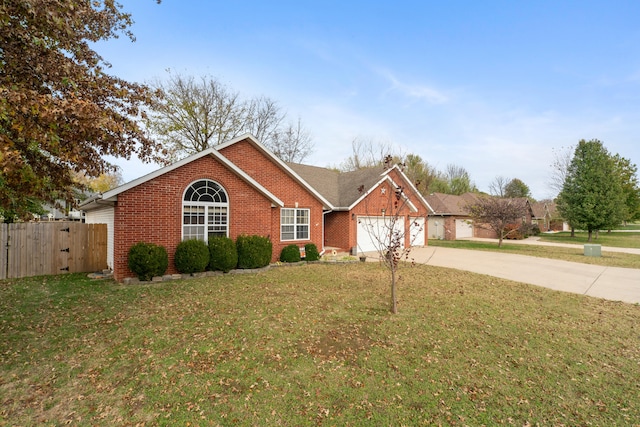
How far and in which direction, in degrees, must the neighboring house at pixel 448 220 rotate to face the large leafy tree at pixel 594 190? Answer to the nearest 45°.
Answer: approximately 45° to its left

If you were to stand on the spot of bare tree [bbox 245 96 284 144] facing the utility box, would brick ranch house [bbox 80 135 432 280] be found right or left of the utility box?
right

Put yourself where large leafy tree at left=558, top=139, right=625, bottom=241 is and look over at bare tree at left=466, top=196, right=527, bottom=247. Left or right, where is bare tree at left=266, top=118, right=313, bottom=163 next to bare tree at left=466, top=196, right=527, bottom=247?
right

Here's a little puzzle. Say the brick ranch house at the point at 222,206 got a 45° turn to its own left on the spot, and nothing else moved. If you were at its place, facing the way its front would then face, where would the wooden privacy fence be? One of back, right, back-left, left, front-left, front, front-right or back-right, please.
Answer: back

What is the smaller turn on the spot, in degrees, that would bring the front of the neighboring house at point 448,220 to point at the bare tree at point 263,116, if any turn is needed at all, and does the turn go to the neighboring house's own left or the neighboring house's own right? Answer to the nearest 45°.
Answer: approximately 90° to the neighboring house's own right

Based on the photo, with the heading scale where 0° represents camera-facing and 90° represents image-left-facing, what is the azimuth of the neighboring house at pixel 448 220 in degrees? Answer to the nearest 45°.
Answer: approximately 315°

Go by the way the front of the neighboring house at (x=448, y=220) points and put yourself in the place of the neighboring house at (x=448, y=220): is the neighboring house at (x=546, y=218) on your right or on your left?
on your left

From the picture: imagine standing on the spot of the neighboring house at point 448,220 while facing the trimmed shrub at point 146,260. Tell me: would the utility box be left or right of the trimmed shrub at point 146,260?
left

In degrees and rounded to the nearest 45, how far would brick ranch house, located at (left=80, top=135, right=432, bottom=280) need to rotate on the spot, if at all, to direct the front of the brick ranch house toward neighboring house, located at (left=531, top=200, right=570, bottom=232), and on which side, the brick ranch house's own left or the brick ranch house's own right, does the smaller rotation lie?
approximately 90° to the brick ranch house's own left

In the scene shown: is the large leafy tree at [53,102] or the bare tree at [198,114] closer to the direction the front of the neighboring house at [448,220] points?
the large leafy tree

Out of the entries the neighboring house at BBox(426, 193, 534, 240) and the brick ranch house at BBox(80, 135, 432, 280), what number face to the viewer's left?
0

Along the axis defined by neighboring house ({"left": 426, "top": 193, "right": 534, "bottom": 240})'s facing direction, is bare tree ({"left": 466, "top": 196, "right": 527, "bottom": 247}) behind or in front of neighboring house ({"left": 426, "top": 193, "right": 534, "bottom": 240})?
in front
